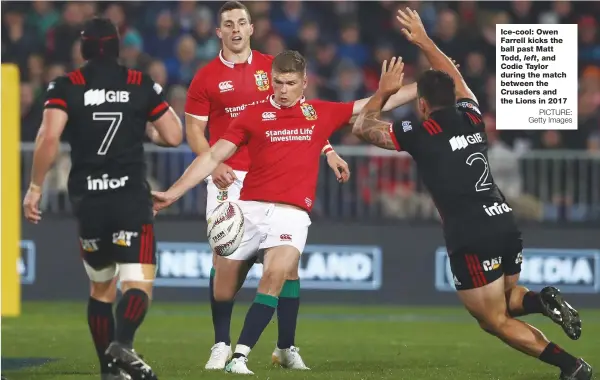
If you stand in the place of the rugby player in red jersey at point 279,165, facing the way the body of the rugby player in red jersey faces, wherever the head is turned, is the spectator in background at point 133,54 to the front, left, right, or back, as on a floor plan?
back

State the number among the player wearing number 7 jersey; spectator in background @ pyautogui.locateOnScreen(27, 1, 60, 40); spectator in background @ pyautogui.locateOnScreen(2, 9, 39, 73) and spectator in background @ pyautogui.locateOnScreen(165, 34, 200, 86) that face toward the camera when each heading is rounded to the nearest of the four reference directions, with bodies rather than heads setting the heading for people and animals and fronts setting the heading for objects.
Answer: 3

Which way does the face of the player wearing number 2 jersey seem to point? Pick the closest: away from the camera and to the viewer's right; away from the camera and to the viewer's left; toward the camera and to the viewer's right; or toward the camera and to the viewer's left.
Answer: away from the camera and to the viewer's left

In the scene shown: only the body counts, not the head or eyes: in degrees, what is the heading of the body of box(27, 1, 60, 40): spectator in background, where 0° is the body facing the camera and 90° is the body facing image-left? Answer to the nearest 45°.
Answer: approximately 0°

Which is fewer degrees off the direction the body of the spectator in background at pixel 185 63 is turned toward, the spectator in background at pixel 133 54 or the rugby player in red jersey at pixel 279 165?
the rugby player in red jersey

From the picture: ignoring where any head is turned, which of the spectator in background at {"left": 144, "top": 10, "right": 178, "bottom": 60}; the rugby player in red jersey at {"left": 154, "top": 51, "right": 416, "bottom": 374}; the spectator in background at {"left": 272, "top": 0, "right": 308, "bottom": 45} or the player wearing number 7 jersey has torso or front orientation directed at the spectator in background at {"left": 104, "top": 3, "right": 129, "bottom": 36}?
the player wearing number 7 jersey

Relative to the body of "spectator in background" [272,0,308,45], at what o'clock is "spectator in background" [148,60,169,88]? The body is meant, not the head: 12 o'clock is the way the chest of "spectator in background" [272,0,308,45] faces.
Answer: "spectator in background" [148,60,169,88] is roughly at 2 o'clock from "spectator in background" [272,0,308,45].

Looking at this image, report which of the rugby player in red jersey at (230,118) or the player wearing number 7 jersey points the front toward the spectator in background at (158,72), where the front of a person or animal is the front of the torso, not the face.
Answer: the player wearing number 7 jersey

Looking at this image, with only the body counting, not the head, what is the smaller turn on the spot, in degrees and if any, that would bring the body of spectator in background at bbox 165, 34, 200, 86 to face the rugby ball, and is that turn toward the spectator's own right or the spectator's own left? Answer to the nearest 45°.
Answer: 0° — they already face it

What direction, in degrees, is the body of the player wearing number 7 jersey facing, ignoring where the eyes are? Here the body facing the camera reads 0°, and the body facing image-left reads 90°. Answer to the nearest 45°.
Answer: approximately 180°
